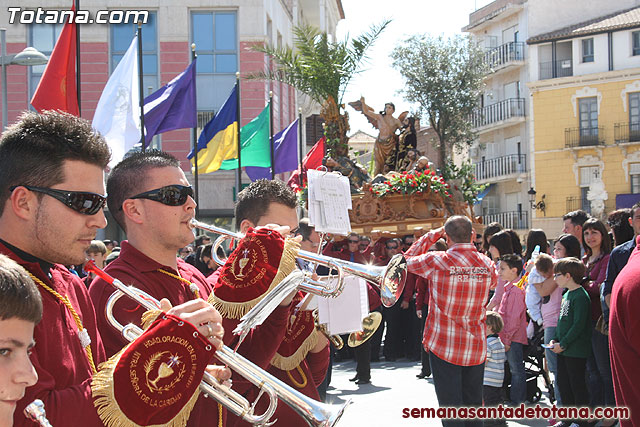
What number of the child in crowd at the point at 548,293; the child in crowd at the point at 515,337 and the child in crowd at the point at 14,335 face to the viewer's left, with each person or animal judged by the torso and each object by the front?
2

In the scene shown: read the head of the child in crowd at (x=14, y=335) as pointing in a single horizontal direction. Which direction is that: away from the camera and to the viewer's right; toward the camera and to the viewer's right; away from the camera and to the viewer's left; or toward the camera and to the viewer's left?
toward the camera and to the viewer's right

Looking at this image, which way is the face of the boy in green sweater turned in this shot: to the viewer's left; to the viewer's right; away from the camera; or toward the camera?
to the viewer's left

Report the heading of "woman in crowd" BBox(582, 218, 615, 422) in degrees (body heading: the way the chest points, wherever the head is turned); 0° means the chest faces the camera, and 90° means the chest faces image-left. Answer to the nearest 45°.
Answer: approximately 45°

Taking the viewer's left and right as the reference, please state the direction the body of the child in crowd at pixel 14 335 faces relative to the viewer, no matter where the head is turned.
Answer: facing the viewer and to the right of the viewer

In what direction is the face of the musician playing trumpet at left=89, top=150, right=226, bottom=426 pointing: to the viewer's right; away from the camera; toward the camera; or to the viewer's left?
to the viewer's right

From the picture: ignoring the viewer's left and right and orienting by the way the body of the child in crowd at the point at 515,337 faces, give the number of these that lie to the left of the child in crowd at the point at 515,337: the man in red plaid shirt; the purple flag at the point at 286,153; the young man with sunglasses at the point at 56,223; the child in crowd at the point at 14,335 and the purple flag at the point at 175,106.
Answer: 3

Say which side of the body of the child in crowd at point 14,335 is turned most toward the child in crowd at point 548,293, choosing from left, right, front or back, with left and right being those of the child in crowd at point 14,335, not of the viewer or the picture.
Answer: left

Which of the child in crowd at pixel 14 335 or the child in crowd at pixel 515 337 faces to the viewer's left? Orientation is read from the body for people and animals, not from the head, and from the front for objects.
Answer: the child in crowd at pixel 515 337

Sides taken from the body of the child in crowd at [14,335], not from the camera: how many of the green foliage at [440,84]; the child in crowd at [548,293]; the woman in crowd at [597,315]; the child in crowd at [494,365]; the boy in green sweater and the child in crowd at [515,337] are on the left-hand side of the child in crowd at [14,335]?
6

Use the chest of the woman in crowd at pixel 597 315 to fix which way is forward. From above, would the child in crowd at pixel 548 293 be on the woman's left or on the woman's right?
on the woman's right

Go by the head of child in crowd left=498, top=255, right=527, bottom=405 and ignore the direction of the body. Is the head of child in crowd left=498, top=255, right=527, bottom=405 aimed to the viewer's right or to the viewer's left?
to the viewer's left

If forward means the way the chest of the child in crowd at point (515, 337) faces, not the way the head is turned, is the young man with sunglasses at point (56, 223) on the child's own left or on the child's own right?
on the child's own left

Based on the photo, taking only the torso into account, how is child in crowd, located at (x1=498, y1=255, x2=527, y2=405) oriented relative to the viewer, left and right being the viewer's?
facing to the left of the viewer
